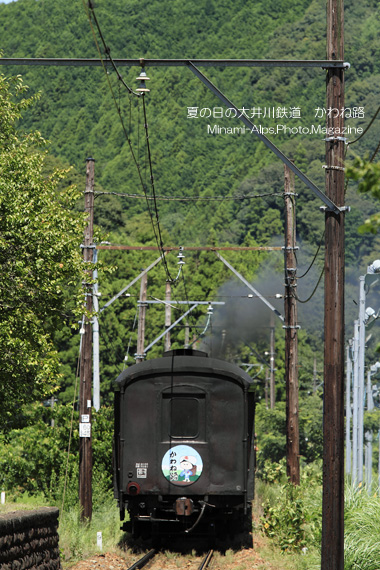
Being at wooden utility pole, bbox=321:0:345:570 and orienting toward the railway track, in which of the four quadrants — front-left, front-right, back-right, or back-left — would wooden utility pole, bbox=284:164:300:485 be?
front-right

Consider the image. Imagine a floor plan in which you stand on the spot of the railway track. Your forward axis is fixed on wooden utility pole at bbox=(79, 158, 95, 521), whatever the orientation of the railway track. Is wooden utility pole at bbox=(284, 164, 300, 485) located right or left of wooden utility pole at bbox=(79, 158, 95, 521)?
right

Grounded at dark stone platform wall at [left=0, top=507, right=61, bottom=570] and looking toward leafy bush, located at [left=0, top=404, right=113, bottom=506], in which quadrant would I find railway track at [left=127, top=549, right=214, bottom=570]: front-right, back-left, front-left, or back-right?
front-right

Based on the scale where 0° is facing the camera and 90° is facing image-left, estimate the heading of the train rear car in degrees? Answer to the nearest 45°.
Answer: approximately 180°
